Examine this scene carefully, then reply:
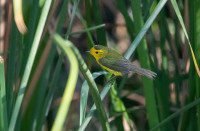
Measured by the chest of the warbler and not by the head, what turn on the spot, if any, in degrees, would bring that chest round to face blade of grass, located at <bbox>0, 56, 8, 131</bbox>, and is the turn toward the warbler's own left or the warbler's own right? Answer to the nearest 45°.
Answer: approximately 45° to the warbler's own left

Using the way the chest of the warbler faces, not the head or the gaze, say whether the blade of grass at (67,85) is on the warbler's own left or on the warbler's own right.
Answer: on the warbler's own left

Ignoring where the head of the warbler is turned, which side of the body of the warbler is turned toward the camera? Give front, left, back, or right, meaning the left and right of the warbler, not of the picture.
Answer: left
